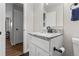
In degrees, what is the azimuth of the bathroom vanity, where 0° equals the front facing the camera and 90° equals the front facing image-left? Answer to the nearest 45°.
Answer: approximately 45°
